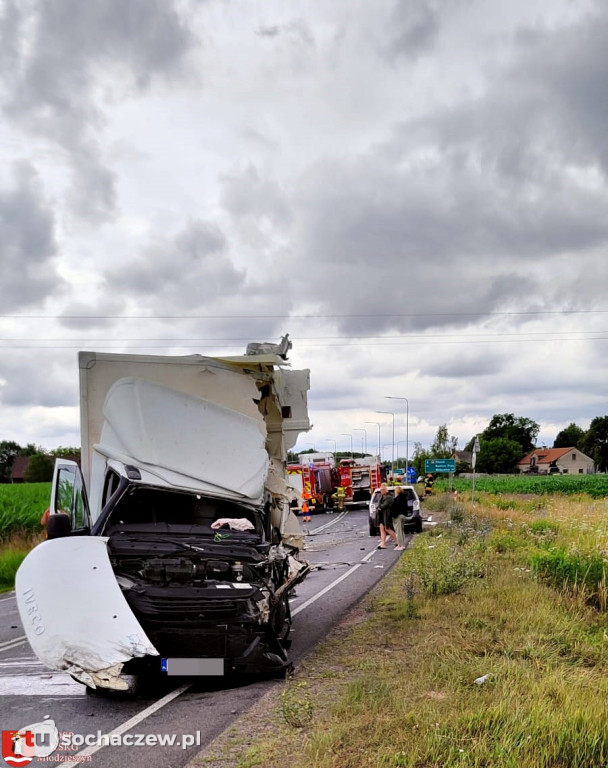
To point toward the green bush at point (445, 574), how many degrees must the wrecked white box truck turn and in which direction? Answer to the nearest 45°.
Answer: approximately 135° to its left

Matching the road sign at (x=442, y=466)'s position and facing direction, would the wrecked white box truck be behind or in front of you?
in front

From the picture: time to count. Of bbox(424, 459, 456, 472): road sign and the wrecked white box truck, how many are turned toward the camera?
2

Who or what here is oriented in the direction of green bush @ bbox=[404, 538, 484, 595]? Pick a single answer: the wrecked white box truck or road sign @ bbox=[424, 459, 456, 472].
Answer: the road sign

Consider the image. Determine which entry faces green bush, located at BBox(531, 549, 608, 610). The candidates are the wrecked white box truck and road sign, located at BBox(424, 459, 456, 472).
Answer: the road sign

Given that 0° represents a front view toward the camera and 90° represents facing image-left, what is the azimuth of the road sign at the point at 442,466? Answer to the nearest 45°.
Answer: approximately 0°

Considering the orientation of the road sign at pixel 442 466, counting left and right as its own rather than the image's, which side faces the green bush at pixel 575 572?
front
